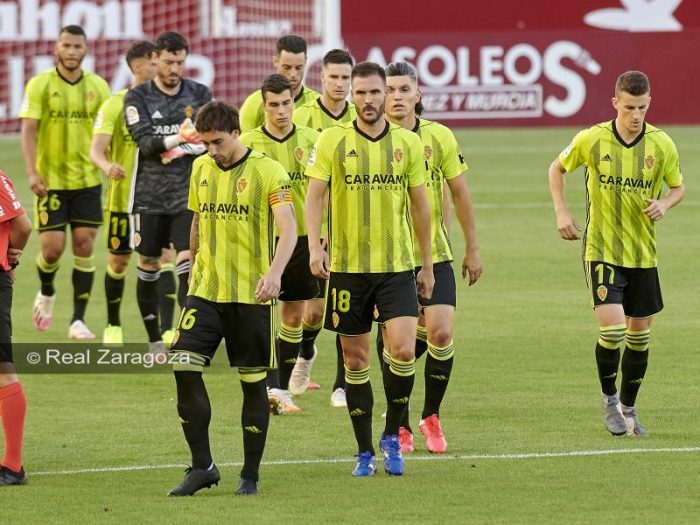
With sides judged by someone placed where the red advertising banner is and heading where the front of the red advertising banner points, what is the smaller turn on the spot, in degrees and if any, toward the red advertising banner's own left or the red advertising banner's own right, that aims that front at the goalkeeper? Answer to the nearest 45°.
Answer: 0° — it already faces them

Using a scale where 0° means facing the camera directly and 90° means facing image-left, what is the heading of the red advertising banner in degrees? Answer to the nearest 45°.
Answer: approximately 0°
